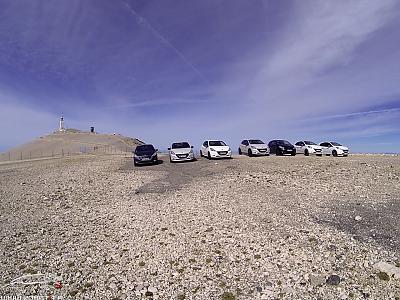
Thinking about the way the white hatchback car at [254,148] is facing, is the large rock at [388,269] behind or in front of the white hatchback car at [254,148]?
in front

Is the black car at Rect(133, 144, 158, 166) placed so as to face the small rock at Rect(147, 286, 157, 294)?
yes

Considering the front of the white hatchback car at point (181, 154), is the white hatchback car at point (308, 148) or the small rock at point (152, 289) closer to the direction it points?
the small rock

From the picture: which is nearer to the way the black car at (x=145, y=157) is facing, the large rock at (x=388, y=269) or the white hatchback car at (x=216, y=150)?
the large rock

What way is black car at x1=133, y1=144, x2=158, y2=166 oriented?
toward the camera

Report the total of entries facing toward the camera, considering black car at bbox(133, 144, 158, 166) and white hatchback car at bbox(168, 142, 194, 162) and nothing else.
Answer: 2

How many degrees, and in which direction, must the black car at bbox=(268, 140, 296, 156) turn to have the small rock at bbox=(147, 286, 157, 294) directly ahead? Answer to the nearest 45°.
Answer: approximately 45° to its right

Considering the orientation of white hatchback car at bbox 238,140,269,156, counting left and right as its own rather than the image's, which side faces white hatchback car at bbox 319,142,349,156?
left

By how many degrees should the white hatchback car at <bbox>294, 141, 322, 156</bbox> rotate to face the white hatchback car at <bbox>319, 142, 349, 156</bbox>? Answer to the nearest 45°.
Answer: approximately 45° to its left

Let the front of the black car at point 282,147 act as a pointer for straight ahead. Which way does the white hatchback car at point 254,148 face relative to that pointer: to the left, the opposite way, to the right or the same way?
the same way

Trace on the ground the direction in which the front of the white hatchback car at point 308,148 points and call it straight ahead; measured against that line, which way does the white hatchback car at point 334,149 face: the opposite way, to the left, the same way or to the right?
the same way

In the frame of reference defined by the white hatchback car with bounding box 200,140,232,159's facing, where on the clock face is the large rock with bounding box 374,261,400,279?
The large rock is roughly at 1 o'clock from the white hatchback car.

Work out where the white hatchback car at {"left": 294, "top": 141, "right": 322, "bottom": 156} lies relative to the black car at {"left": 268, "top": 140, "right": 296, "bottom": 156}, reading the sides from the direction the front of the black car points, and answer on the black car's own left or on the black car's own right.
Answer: on the black car's own left

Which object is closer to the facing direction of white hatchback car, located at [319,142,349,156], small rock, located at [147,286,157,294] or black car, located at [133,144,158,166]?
the small rock

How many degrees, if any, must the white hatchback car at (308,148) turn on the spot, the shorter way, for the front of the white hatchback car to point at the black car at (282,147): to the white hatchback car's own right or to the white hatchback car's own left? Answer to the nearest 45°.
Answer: approximately 90° to the white hatchback car's own right

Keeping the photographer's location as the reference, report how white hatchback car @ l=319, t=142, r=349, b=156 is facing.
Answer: facing the viewer and to the right of the viewer

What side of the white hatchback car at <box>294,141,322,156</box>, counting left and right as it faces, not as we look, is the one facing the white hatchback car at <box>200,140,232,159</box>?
right

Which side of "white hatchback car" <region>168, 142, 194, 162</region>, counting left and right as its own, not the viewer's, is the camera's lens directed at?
front

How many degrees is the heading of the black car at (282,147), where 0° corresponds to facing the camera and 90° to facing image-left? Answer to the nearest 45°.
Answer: approximately 315°

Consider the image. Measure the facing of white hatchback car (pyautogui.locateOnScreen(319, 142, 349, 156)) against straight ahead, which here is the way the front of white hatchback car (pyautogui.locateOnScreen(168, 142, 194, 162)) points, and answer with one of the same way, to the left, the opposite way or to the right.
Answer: the same way

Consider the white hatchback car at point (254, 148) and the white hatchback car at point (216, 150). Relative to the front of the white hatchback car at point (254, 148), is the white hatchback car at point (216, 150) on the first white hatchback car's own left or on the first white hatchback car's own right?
on the first white hatchback car's own right
